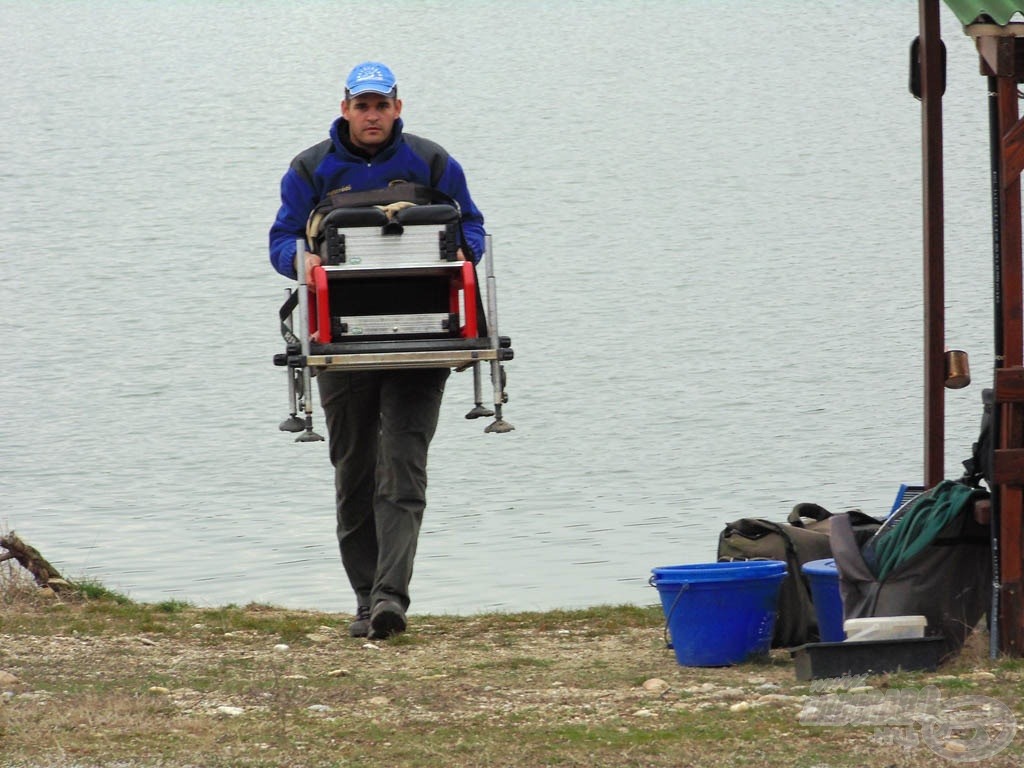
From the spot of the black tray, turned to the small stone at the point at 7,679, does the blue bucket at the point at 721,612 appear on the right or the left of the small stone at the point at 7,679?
right

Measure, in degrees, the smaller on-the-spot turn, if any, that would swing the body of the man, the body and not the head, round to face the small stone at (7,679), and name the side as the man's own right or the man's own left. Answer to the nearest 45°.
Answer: approximately 45° to the man's own right

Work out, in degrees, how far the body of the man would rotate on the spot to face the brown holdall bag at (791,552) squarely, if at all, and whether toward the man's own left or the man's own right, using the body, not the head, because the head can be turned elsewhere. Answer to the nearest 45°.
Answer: approximately 90° to the man's own left

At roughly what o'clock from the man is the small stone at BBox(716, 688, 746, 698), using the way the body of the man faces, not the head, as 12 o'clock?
The small stone is roughly at 11 o'clock from the man.

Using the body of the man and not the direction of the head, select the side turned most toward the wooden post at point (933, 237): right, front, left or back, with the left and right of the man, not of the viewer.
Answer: left

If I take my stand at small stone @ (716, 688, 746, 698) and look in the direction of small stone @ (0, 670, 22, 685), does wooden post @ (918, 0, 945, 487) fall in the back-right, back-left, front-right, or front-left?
back-right

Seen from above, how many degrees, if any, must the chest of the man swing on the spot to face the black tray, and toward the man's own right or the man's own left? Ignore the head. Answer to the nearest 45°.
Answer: approximately 45° to the man's own left

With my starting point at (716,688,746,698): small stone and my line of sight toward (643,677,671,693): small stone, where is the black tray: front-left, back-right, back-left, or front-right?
back-right

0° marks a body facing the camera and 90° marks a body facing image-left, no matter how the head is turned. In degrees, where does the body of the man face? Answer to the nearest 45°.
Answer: approximately 0°

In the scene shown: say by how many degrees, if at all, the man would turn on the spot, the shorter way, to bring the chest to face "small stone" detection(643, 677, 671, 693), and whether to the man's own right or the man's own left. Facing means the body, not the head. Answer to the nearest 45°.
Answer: approximately 45° to the man's own left
